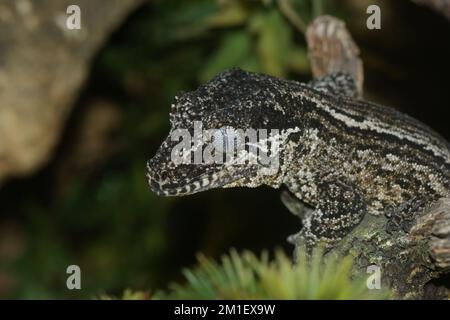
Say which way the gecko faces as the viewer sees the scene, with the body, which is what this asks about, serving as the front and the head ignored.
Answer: to the viewer's left
